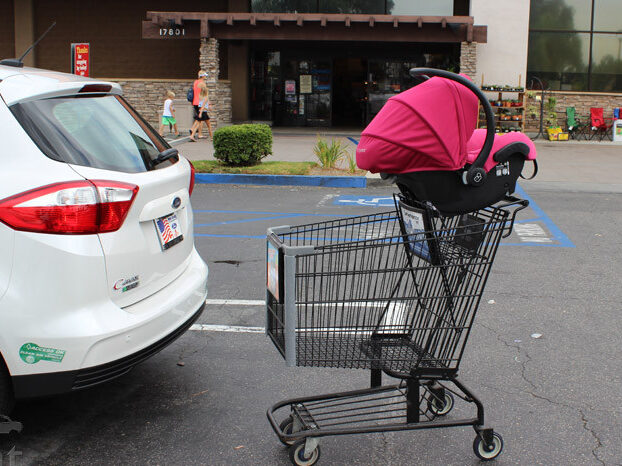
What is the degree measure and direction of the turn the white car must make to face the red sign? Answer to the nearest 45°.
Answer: approximately 45° to its right

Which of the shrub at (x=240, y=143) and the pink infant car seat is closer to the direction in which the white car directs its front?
the shrub

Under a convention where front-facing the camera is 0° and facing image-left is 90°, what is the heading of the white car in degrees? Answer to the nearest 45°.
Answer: approximately 135°

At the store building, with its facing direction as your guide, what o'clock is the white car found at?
The white car is roughly at 12 o'clock from the store building.

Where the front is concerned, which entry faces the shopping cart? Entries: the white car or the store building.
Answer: the store building

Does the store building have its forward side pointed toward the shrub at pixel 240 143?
yes

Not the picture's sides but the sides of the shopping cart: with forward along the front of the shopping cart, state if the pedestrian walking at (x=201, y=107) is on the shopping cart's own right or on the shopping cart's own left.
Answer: on the shopping cart's own right

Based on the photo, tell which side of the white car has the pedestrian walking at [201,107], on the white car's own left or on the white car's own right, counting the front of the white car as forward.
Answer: on the white car's own right

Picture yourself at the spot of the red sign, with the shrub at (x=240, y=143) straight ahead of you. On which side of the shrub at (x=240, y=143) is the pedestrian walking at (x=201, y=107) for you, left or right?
left
